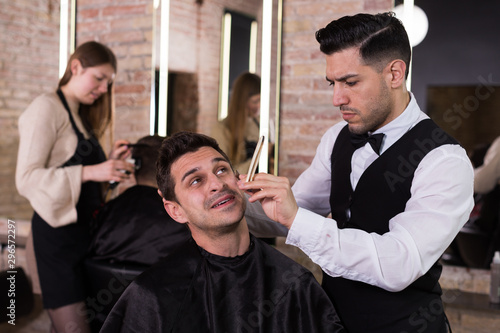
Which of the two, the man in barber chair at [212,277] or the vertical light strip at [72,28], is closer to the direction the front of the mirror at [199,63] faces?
the man in barber chair

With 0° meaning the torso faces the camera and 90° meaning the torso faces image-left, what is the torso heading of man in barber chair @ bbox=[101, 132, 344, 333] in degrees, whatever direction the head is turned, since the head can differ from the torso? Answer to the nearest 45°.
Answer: approximately 0°

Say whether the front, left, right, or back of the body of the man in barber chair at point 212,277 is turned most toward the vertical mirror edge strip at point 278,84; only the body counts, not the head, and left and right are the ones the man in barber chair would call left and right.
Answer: back

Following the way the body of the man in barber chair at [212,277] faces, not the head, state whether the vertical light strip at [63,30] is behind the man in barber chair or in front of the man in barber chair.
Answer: behind

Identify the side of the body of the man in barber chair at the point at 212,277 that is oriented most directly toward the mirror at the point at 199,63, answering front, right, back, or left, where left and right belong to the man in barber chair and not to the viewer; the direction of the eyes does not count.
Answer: back

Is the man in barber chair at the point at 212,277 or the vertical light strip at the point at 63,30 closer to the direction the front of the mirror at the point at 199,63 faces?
the man in barber chair

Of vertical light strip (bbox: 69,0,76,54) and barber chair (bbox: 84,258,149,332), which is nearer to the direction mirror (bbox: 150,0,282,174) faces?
the barber chair

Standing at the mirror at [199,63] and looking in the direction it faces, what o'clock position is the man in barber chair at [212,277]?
The man in barber chair is roughly at 12 o'clock from the mirror.

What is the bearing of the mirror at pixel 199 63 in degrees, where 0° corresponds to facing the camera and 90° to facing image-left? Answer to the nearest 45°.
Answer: approximately 0°

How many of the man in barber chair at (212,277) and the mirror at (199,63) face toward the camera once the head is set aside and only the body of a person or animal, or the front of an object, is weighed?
2

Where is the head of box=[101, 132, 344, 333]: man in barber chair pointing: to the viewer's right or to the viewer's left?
to the viewer's right
